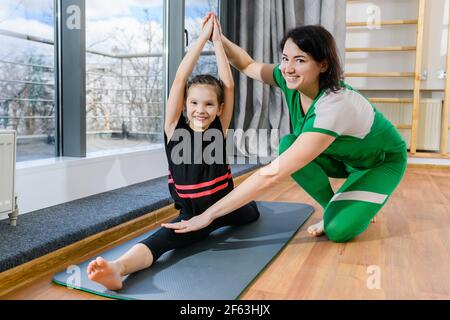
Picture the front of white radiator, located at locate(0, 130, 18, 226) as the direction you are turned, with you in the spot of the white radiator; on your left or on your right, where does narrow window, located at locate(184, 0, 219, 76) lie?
on your left

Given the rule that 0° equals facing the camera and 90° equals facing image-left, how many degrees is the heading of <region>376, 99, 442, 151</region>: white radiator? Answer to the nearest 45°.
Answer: approximately 0°

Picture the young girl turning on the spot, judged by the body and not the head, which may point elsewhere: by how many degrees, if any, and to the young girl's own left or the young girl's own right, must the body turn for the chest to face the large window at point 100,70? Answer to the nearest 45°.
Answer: approximately 135° to the young girl's own right

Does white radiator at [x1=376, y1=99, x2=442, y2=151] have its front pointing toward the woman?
yes

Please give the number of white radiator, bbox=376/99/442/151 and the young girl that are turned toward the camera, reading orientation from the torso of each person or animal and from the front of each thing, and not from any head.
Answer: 2

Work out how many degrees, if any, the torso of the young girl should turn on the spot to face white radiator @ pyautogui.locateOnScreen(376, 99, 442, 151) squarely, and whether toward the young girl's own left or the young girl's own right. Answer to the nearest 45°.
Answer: approximately 135° to the young girl's own left

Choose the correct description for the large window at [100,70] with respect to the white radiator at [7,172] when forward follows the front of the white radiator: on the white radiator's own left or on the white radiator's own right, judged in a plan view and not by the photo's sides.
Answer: on the white radiator's own left

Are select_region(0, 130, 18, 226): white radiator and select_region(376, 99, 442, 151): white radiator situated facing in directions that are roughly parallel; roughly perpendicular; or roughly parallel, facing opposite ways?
roughly perpendicular

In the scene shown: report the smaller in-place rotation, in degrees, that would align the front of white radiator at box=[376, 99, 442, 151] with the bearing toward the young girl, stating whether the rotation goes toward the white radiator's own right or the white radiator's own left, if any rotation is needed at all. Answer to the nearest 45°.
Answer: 0° — it already faces them

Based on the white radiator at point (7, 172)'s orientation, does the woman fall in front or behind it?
in front

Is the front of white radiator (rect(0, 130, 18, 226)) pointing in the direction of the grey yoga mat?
yes

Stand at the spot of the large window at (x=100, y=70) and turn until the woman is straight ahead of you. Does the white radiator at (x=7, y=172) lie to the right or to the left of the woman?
right
